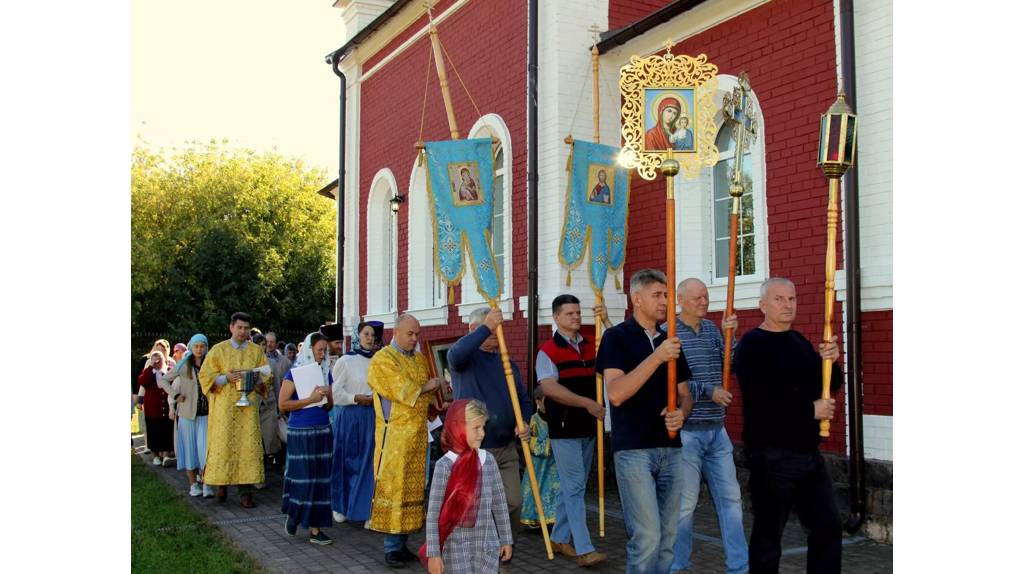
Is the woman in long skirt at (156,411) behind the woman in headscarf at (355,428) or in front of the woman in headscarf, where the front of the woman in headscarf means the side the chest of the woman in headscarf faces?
behind

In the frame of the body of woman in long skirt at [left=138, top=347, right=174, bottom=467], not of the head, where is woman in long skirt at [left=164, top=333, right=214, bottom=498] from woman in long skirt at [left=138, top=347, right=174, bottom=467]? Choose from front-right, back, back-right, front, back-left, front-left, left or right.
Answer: front-right

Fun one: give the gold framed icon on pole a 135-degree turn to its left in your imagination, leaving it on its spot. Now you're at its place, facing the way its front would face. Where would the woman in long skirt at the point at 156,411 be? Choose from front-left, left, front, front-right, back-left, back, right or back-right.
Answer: left

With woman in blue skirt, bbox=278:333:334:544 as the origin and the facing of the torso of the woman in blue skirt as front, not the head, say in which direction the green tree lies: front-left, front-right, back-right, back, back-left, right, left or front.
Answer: back-left

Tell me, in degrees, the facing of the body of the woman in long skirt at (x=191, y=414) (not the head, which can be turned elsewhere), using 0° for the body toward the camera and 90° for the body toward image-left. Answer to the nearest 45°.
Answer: approximately 315°

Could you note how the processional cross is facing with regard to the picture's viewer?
facing the viewer and to the right of the viewer

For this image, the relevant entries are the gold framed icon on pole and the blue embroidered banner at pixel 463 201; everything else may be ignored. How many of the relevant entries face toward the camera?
2

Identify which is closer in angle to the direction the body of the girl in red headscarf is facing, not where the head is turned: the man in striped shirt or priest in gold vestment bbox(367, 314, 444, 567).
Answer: the man in striped shirt

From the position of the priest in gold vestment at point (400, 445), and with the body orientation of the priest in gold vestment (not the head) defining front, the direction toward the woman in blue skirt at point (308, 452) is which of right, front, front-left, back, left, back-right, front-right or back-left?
back

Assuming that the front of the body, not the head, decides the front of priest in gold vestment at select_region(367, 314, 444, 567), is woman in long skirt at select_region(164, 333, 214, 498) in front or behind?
behind
